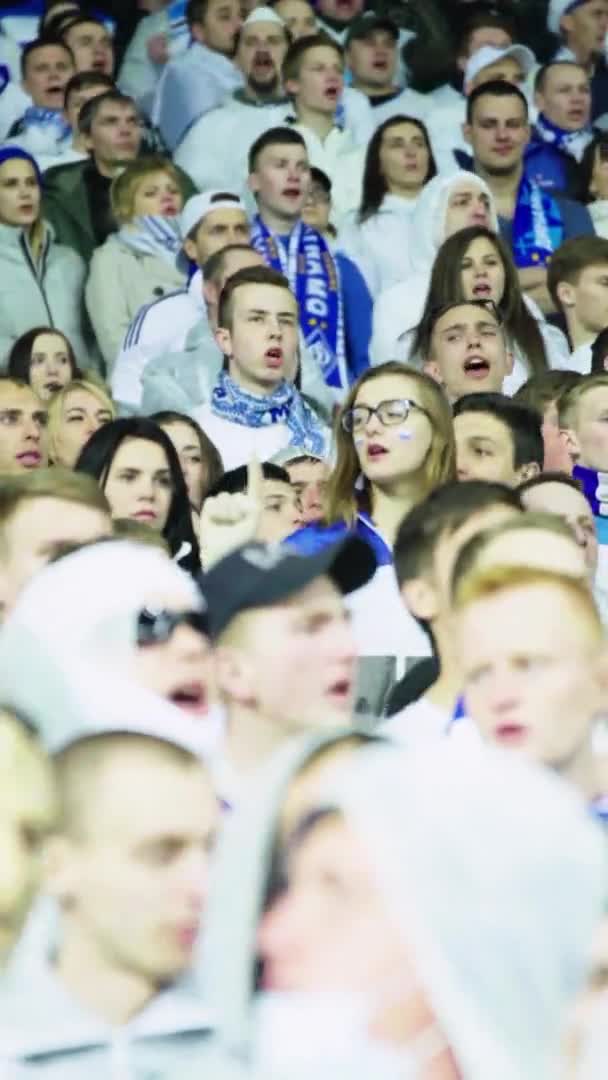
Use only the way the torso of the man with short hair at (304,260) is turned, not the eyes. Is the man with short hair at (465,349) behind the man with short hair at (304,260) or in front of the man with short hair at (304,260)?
in front

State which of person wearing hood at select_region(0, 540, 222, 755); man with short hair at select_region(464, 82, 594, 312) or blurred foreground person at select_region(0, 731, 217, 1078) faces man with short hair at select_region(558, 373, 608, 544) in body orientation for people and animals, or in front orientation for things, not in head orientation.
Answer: man with short hair at select_region(464, 82, 594, 312)

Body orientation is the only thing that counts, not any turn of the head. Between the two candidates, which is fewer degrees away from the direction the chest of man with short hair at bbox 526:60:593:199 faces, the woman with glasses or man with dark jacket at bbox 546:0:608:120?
the woman with glasses

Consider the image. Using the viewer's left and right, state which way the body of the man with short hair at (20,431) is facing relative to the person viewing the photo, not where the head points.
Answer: facing the viewer and to the right of the viewer

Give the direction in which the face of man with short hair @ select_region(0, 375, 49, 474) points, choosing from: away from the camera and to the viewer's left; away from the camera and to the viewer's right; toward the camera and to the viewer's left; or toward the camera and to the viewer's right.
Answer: toward the camera and to the viewer's right

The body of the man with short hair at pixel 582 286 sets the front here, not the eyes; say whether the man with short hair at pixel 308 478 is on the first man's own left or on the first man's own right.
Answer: on the first man's own right

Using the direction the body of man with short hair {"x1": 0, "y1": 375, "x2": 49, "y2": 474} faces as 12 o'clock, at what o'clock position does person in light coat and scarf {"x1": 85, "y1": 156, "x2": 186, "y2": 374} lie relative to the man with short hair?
The person in light coat and scarf is roughly at 8 o'clock from the man with short hair.

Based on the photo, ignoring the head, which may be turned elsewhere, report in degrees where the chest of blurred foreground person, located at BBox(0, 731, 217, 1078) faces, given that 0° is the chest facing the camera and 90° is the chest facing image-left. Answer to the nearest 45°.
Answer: approximately 315°

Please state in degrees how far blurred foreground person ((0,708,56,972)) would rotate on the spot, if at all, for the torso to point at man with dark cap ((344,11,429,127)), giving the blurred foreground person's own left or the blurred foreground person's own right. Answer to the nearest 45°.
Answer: approximately 135° to the blurred foreground person's own left

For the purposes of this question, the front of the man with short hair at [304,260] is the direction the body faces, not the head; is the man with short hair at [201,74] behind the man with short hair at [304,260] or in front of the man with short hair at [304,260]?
behind

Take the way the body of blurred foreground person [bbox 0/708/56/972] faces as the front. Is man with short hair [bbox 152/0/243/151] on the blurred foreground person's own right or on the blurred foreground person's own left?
on the blurred foreground person's own left
